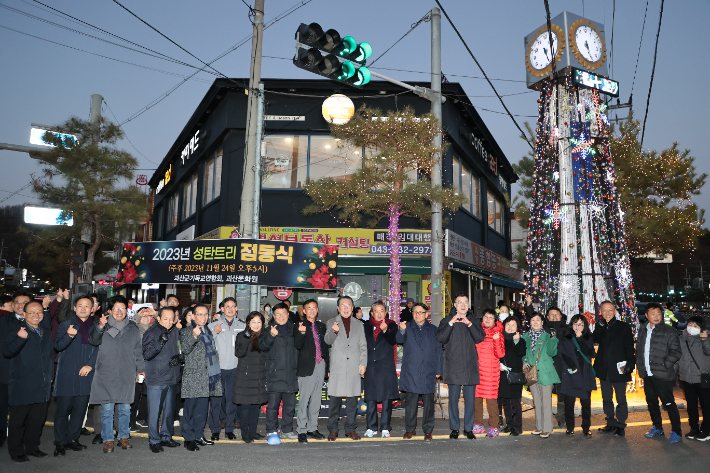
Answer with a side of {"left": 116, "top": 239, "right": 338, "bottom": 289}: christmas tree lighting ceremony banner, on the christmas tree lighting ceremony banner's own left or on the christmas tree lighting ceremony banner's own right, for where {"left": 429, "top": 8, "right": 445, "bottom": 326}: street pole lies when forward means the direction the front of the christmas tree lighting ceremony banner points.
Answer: on the christmas tree lighting ceremony banner's own left

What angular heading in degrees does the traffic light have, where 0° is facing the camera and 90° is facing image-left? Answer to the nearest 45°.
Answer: approximately 315°

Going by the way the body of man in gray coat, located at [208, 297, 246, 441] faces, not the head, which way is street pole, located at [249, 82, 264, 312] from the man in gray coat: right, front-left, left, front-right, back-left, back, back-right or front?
back

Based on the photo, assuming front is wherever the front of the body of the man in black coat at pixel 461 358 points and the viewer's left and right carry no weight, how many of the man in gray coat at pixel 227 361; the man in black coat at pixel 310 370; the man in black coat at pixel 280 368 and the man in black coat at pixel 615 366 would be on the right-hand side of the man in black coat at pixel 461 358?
3
